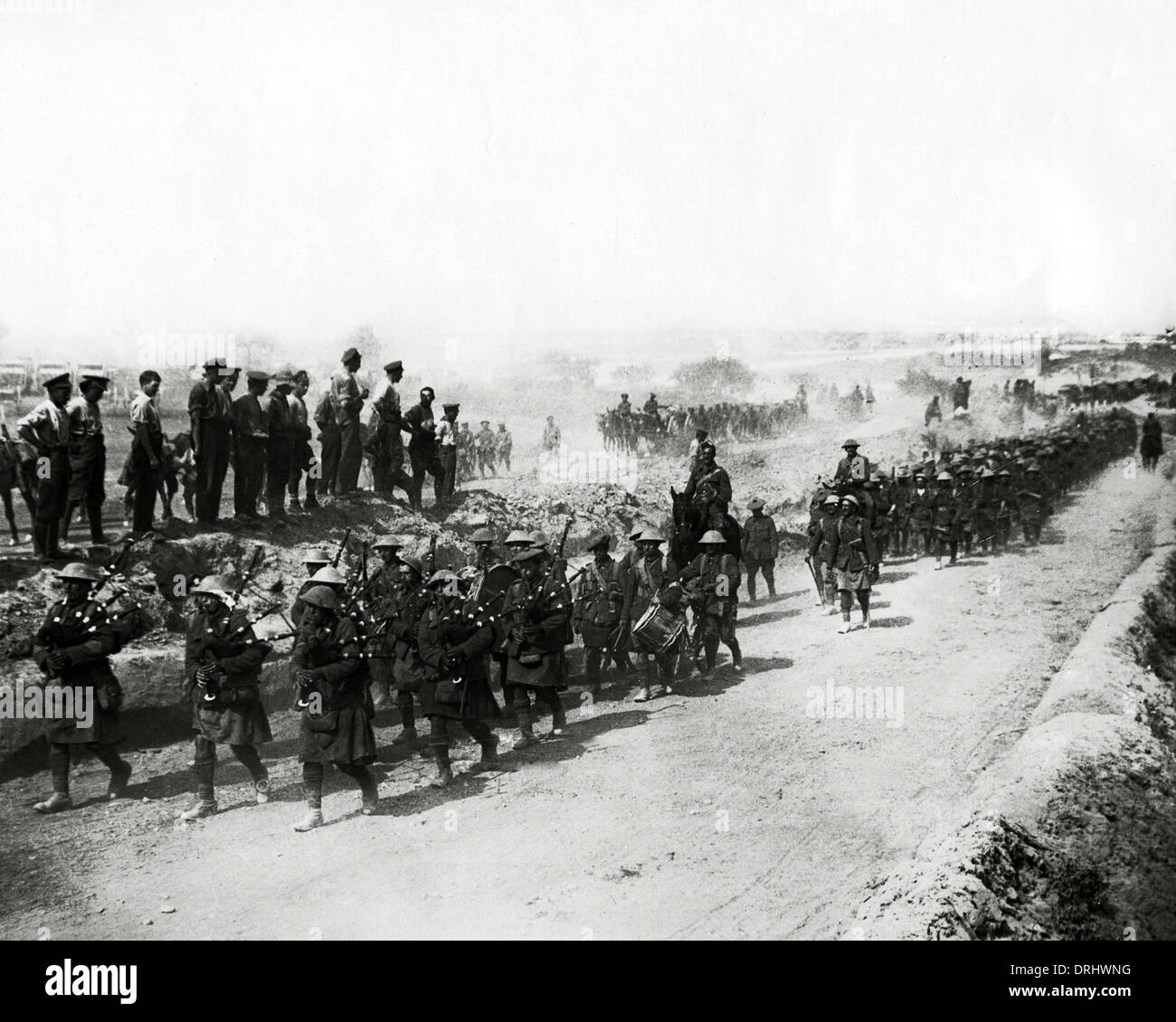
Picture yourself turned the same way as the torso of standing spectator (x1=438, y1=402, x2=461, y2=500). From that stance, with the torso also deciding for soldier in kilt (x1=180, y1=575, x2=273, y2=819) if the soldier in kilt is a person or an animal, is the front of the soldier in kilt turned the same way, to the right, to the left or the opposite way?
to the right

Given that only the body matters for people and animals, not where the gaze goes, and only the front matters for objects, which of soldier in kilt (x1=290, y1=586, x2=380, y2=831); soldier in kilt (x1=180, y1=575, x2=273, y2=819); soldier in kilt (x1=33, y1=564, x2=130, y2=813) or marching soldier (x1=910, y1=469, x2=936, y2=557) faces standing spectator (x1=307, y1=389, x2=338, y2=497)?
the marching soldier

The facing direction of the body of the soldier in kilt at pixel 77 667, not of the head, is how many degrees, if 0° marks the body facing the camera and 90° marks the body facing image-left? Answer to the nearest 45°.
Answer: approximately 45°

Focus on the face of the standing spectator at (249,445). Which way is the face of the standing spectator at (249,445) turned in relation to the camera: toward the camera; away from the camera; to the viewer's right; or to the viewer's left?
to the viewer's right

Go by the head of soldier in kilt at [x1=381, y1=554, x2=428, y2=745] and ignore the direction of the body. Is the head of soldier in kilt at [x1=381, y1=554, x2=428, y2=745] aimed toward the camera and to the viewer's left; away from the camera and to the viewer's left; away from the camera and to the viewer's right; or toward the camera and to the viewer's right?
toward the camera and to the viewer's left

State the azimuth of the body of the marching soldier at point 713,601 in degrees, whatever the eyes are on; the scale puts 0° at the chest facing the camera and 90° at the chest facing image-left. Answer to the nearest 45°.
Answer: approximately 45°

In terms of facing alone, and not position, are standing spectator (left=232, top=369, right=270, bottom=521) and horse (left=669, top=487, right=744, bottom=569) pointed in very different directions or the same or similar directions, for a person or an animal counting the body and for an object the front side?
very different directions

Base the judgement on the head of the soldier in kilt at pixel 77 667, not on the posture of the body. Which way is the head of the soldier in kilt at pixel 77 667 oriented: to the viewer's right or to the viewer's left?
to the viewer's left

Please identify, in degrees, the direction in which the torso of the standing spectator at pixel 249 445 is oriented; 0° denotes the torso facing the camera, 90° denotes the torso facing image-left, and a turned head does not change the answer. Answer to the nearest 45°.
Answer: approximately 270°

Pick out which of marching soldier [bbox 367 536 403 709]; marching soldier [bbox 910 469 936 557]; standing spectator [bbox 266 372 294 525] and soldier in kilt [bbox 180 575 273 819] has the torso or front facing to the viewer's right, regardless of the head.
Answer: the standing spectator
